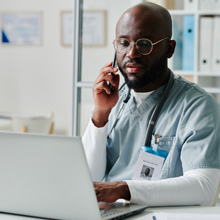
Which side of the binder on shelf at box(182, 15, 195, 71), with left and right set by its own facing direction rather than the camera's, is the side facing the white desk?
front

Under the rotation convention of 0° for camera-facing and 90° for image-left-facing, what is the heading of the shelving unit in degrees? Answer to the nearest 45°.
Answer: approximately 0°

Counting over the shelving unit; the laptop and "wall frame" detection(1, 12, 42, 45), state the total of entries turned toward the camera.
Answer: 2

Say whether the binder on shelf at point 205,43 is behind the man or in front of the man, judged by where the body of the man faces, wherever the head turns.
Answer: behind

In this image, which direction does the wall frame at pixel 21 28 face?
toward the camera

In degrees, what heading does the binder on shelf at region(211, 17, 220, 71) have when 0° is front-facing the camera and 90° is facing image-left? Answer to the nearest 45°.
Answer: approximately 0°

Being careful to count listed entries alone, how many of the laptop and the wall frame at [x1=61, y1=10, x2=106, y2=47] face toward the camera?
1

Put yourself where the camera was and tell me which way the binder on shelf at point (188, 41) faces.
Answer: facing the viewer

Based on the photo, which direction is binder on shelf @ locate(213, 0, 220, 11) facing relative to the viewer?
toward the camera

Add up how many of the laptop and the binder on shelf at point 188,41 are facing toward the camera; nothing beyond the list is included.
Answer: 1
